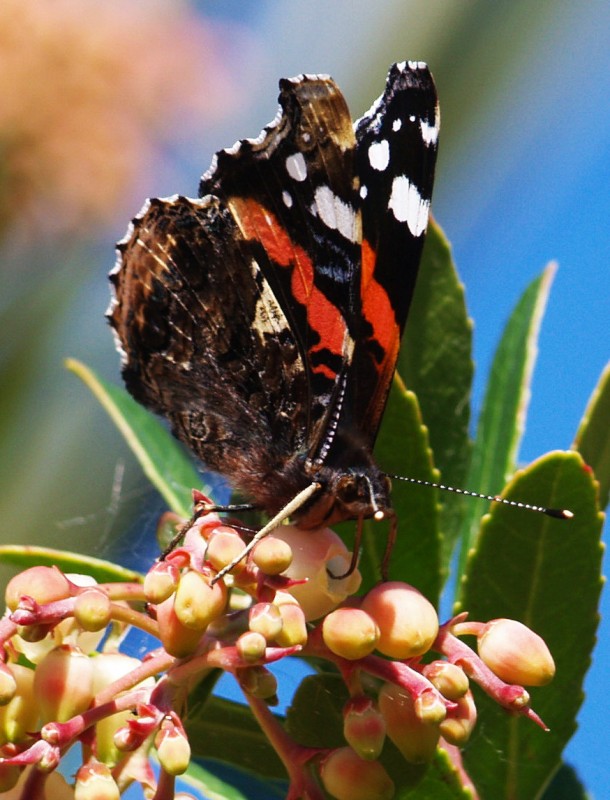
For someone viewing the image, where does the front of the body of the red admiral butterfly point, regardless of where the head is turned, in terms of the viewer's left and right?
facing the viewer and to the right of the viewer
